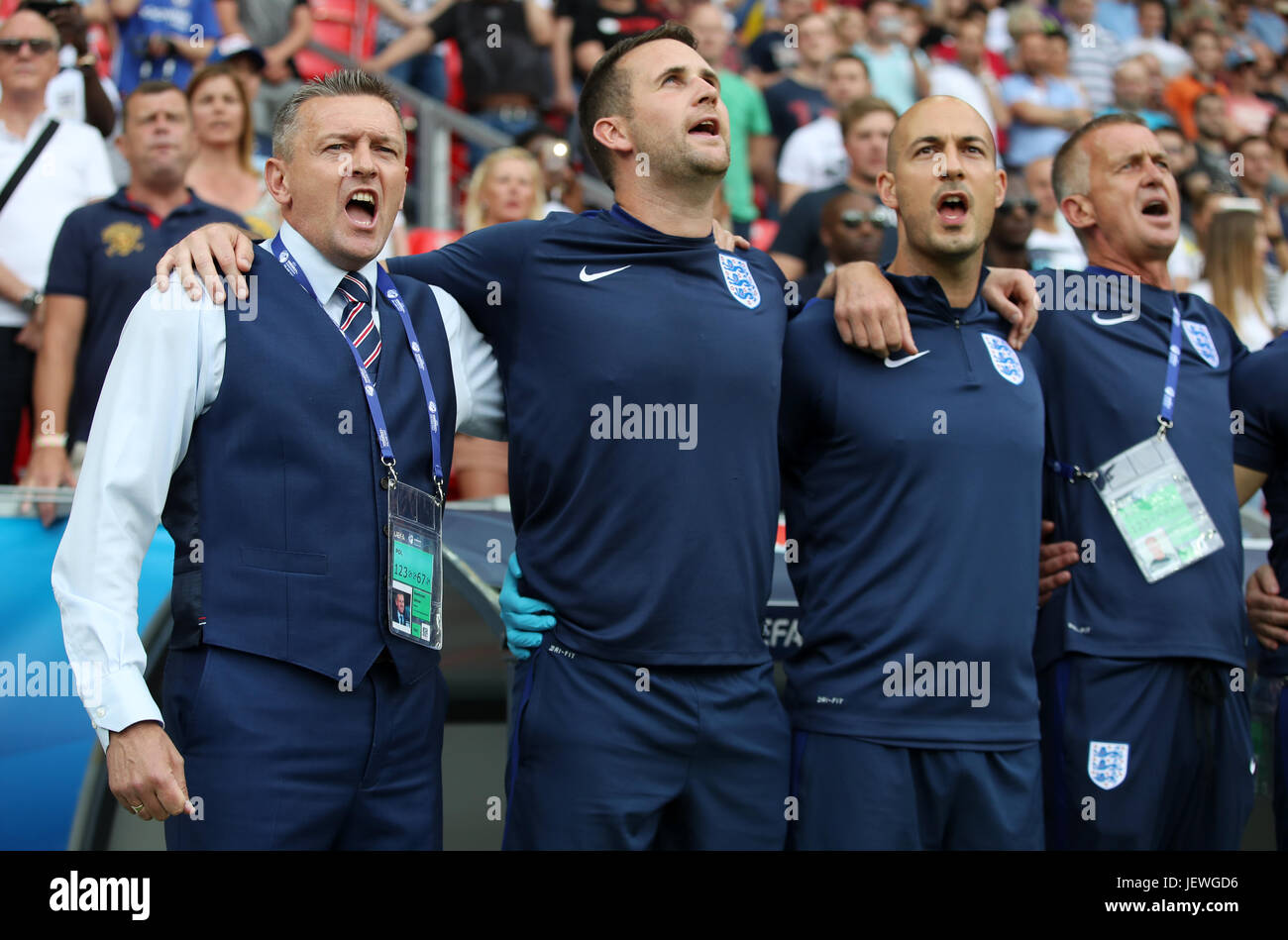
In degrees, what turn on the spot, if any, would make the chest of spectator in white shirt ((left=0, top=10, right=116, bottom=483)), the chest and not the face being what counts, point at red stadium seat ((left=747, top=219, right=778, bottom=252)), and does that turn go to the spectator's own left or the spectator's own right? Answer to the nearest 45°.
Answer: approximately 135° to the spectator's own left

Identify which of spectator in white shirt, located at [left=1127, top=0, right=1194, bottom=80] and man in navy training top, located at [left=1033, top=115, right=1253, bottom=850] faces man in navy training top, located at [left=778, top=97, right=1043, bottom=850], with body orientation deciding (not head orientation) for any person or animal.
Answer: the spectator in white shirt

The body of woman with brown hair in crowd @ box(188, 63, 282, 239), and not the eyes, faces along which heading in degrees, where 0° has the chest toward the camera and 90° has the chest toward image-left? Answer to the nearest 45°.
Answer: approximately 0°

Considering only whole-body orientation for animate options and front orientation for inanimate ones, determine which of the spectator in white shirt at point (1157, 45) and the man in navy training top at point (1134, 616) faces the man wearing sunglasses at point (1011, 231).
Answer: the spectator in white shirt

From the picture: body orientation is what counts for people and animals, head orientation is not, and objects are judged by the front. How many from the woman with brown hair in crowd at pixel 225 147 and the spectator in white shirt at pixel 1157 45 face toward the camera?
2

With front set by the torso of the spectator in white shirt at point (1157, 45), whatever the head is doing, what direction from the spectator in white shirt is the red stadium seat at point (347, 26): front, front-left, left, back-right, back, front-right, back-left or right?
front-right

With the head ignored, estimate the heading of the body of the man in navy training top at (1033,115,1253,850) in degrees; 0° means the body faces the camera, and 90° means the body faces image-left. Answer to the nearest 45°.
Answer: approximately 315°

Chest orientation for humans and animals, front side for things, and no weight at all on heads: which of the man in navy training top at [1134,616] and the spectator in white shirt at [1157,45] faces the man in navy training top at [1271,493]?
the spectator in white shirt

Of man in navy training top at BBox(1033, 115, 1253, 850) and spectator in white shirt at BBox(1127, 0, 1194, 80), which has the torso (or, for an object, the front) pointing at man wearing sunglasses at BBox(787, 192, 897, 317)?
the spectator in white shirt

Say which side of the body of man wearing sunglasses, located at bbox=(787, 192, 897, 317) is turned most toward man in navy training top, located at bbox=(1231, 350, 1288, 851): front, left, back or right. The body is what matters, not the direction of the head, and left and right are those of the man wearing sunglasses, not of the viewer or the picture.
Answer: front
